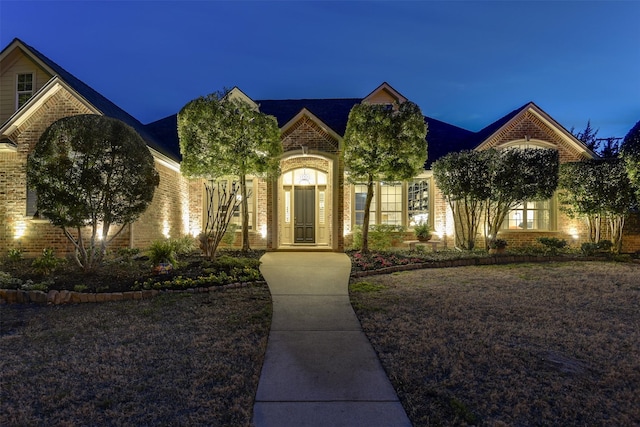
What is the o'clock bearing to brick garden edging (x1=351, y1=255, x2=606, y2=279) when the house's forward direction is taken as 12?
The brick garden edging is roughly at 10 o'clock from the house.

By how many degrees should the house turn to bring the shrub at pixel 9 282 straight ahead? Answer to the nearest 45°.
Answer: approximately 45° to its right

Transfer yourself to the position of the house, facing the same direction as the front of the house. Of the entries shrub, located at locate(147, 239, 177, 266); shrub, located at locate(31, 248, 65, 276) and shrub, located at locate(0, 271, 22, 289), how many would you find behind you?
0

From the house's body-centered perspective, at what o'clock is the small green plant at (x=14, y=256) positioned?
The small green plant is roughly at 2 o'clock from the house.

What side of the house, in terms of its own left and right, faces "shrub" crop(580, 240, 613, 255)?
left

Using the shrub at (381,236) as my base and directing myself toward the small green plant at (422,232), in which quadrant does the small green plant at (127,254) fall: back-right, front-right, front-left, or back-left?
back-right

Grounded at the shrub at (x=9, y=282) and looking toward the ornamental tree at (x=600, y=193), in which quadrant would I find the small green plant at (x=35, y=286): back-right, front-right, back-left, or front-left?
front-right

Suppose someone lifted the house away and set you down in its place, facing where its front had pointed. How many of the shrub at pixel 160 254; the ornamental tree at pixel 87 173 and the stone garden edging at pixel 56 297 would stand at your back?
0

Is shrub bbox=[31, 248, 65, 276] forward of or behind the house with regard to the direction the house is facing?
forward

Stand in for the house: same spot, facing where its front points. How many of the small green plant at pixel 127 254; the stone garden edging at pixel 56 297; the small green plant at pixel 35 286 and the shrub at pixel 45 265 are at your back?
0

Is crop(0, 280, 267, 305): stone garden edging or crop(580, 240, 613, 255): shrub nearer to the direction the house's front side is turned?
the stone garden edging

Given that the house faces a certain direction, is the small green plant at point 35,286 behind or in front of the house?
in front

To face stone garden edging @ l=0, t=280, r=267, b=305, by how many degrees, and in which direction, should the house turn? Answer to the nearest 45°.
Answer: approximately 45° to its right

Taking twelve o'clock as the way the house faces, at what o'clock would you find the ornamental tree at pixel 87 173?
The ornamental tree is roughly at 1 o'clock from the house.

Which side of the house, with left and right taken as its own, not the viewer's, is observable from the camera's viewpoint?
front

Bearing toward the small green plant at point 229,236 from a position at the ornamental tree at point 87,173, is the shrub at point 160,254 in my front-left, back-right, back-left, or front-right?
front-right

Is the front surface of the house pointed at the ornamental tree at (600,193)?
no
